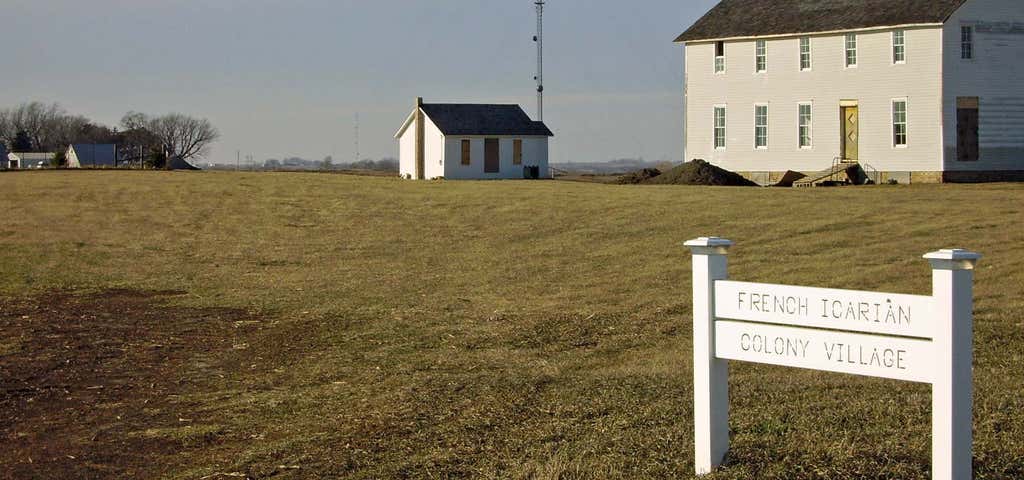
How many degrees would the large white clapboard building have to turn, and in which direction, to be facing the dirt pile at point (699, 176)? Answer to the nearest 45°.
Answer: approximately 45° to its right

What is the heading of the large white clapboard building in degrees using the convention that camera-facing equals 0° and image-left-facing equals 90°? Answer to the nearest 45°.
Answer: approximately 45°

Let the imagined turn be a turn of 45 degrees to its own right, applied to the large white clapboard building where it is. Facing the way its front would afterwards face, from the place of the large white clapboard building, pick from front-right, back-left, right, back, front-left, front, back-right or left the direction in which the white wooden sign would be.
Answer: left

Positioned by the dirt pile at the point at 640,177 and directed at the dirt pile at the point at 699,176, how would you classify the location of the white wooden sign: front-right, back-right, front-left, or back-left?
front-right
